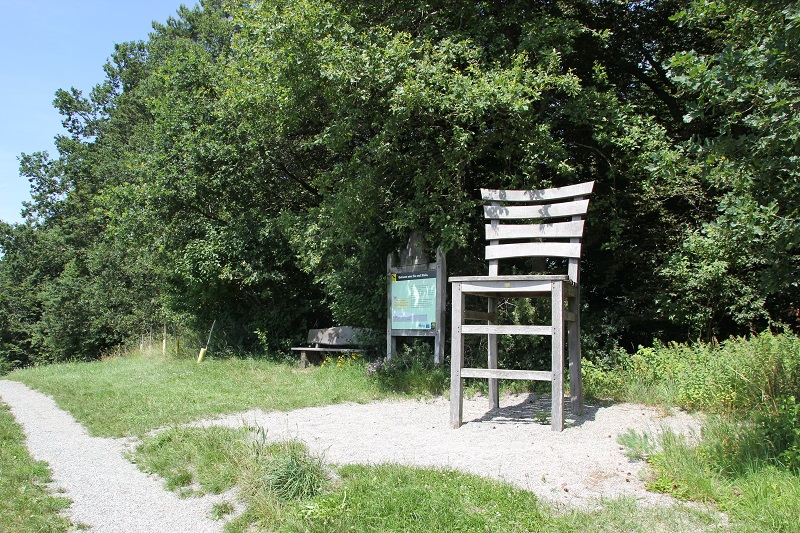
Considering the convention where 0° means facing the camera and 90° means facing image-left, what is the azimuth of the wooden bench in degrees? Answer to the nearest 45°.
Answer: approximately 45°

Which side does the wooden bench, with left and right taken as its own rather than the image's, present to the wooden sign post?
left

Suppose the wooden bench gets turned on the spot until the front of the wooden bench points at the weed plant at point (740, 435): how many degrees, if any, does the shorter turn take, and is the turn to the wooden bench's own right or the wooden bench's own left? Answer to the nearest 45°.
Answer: approximately 45° to the wooden bench's own left

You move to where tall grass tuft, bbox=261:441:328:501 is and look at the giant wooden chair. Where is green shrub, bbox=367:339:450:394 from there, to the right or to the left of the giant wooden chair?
left

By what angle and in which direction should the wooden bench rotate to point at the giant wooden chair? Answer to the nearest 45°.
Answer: approximately 45° to its left

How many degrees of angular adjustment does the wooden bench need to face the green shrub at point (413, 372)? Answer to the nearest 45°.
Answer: approximately 45° to its left
